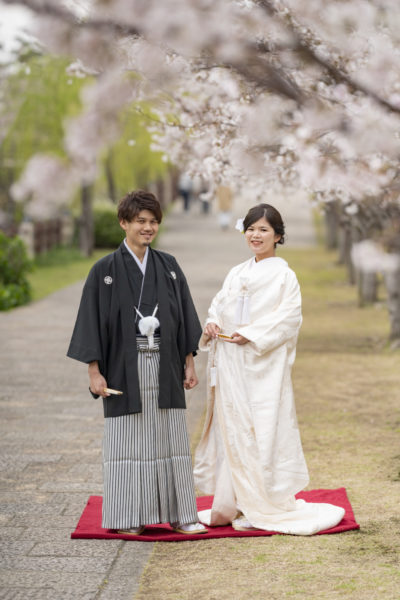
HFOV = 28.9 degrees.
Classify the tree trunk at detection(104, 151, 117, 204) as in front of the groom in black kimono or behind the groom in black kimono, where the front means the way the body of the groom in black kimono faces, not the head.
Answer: behind

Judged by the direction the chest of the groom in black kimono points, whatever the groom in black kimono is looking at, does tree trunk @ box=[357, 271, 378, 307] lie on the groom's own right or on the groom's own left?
on the groom's own left

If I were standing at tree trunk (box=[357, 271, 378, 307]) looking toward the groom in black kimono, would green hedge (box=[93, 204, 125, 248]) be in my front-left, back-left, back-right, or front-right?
back-right

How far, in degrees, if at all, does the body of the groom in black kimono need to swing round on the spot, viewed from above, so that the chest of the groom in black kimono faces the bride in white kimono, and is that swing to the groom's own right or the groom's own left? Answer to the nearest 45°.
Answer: approximately 45° to the groom's own left

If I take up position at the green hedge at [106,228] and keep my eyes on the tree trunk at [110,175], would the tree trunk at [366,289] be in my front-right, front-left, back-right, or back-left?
back-right

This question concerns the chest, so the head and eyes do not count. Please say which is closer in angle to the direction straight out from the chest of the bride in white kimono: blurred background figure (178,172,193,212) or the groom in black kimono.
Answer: the groom in black kimono

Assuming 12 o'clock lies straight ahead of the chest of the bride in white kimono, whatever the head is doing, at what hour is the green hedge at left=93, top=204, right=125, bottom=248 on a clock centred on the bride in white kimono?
The green hedge is roughly at 4 o'clock from the bride in white kimono.

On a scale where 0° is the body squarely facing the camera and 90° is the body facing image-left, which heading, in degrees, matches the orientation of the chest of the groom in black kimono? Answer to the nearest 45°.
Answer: approximately 315°

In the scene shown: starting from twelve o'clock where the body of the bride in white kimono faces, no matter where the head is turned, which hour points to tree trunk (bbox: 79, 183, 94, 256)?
The tree trunk is roughly at 4 o'clock from the bride in white kimono.

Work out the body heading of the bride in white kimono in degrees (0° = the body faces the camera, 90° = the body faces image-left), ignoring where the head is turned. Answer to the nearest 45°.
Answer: approximately 45°
